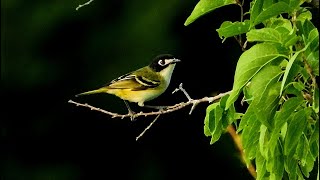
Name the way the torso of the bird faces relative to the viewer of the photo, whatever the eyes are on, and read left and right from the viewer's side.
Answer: facing to the right of the viewer

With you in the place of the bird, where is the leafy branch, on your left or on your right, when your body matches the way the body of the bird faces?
on your right
